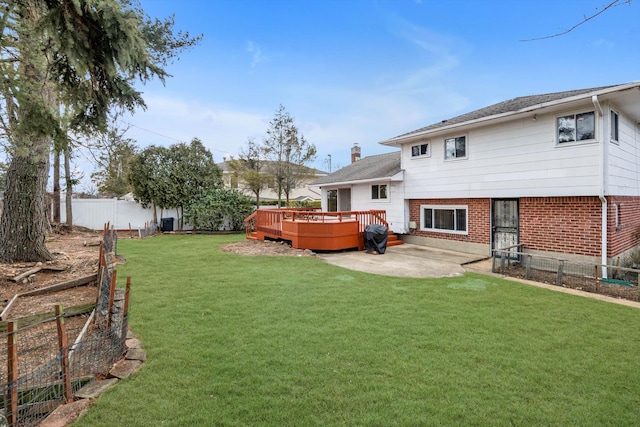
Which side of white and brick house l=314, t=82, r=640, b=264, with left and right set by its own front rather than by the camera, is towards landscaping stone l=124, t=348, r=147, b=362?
back

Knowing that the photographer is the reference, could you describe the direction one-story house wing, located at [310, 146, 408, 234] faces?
facing away from the viewer and to the right of the viewer

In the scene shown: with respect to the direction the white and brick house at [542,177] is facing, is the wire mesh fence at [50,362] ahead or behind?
behind

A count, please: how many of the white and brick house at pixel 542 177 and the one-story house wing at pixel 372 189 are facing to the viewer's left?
0
